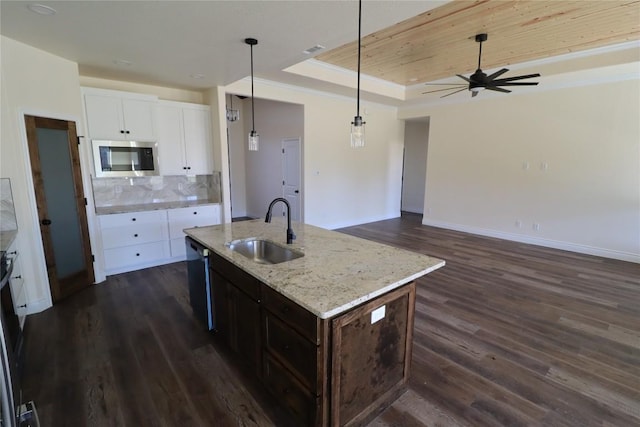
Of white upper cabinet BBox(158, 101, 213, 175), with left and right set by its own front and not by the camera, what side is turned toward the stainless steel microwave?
right

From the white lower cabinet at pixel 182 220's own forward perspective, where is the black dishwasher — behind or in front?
in front

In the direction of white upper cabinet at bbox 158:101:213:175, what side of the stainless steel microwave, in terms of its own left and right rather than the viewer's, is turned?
left

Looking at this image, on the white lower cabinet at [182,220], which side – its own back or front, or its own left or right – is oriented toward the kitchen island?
front

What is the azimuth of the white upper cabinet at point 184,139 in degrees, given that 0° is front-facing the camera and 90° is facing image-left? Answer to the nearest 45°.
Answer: approximately 0°

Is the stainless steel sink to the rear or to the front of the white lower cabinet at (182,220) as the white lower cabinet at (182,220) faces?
to the front

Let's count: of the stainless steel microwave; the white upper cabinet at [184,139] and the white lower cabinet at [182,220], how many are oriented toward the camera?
3

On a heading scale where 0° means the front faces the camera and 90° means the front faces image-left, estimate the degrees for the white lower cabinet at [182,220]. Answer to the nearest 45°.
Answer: approximately 0°

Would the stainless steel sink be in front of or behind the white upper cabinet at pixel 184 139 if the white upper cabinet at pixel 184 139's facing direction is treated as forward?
in front
